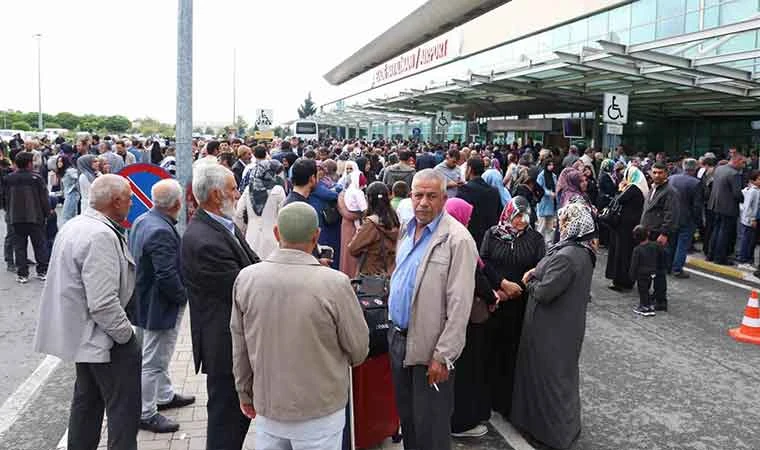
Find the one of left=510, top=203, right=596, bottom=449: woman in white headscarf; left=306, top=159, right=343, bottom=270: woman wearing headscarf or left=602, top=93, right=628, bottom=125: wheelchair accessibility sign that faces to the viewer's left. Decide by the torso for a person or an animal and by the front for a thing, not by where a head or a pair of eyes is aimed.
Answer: the woman in white headscarf

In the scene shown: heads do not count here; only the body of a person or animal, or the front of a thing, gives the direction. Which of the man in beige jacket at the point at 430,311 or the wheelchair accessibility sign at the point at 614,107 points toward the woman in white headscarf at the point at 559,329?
the wheelchair accessibility sign

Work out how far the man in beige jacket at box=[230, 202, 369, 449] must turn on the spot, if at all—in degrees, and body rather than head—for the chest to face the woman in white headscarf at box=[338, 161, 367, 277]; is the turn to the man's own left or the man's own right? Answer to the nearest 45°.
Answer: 0° — they already face them

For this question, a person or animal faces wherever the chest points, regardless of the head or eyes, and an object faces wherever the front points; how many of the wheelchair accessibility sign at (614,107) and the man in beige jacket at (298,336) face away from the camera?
1

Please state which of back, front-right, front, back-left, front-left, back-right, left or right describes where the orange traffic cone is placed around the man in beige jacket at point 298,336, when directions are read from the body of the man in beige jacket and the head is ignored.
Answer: front-right

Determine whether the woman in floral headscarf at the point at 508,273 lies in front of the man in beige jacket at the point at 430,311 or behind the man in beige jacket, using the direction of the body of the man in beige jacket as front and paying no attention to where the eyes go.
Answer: behind

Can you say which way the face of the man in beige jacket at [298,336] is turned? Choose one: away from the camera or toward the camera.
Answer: away from the camera

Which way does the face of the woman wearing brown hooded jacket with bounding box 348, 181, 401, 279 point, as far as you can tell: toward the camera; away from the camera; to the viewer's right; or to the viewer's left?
away from the camera

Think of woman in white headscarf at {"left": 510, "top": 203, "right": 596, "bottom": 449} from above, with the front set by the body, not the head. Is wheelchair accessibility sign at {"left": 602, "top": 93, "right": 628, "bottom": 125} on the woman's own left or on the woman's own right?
on the woman's own right

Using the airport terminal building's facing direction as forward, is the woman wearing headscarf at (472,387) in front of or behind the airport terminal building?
in front
